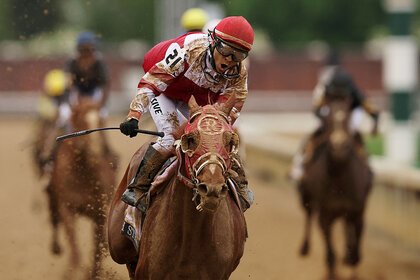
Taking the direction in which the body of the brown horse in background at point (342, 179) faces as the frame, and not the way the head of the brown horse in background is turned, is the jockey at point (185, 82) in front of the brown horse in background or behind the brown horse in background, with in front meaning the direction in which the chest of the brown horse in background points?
in front

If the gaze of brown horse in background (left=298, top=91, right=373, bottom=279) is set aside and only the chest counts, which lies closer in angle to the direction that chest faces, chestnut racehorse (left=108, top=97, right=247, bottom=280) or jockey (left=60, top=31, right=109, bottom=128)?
the chestnut racehorse

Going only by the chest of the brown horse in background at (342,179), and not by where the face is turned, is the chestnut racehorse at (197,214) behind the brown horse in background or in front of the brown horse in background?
in front

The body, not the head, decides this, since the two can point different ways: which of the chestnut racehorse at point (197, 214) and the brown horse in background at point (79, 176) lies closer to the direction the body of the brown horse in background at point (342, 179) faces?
the chestnut racehorse

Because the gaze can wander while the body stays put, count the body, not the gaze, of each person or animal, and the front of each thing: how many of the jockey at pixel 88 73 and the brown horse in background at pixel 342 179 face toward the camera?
2

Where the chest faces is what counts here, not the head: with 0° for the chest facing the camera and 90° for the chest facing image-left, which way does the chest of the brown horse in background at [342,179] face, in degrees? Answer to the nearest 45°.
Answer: approximately 0°

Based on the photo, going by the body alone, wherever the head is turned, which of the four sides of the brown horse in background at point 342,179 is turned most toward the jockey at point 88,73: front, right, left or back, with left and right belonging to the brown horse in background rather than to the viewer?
right
